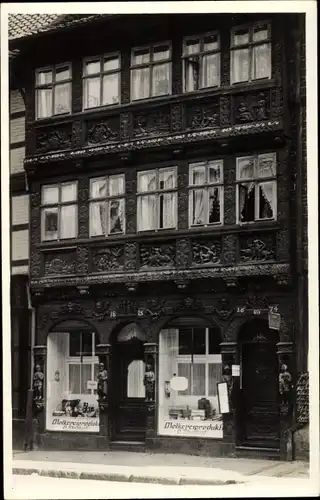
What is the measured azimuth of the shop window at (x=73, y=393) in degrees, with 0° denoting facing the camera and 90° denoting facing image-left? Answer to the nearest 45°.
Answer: approximately 0°

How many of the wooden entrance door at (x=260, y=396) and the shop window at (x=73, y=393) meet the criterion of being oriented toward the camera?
2
